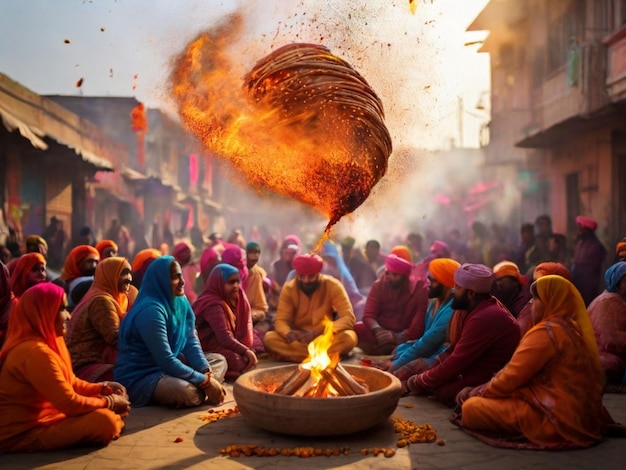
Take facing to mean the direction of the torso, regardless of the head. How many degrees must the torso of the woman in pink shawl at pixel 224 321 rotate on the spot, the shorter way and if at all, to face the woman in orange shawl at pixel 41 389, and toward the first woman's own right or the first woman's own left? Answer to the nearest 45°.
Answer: approximately 90° to the first woman's own right

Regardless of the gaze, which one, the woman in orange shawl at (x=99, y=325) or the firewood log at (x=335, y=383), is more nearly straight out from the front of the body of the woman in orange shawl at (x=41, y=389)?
the firewood log

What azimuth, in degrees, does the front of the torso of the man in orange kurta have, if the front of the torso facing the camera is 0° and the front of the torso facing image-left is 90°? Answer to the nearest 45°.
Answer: approximately 0°

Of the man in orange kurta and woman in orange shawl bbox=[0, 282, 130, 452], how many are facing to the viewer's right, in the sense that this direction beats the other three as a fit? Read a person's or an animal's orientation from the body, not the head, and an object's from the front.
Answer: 1

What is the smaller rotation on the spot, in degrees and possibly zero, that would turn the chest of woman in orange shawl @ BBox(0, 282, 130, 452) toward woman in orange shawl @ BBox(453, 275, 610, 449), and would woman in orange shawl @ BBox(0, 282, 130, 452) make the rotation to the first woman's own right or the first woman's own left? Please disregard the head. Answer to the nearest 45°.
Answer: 0° — they already face them

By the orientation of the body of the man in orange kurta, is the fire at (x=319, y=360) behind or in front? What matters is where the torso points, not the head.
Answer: in front

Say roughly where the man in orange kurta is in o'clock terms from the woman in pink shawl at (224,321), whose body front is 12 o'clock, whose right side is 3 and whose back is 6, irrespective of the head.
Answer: The man in orange kurta is roughly at 9 o'clock from the woman in pink shawl.

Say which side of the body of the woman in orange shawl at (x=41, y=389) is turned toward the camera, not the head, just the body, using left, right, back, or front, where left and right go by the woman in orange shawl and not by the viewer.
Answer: right

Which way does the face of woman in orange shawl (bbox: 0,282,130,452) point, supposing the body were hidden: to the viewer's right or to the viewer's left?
to the viewer's right

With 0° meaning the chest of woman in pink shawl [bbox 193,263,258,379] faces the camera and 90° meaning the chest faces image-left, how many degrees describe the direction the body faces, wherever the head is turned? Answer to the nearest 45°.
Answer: approximately 315°

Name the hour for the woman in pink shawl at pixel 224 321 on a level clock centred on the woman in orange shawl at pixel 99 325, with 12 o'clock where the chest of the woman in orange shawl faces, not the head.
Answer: The woman in pink shawl is roughly at 11 o'clock from the woman in orange shawl.

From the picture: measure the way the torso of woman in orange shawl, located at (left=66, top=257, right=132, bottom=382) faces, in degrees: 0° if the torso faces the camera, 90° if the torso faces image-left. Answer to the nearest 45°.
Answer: approximately 270°

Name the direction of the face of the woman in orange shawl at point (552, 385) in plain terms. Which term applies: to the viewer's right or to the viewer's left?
to the viewer's left

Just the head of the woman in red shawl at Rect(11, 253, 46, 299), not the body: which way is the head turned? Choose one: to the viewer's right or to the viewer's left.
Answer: to the viewer's right
